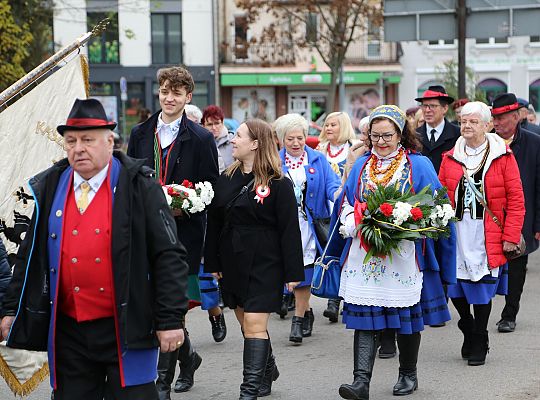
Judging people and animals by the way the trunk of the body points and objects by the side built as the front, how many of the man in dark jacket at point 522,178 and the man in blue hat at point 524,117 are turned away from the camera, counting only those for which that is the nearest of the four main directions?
0

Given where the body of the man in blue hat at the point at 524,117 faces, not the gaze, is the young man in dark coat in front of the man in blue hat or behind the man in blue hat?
in front

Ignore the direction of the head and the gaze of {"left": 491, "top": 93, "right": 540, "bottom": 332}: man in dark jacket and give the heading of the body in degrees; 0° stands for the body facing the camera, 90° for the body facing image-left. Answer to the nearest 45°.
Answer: approximately 45°

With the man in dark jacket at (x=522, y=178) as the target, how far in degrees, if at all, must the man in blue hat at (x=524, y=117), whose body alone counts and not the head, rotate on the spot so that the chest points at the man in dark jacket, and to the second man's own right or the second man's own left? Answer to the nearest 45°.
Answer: approximately 45° to the second man's own left

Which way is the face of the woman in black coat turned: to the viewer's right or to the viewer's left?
to the viewer's left

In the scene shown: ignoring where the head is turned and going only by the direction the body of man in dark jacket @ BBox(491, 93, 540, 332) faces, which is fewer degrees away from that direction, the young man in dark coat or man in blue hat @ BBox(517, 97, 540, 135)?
the young man in dark coat

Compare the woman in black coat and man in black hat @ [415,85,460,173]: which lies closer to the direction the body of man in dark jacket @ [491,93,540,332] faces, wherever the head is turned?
the woman in black coat

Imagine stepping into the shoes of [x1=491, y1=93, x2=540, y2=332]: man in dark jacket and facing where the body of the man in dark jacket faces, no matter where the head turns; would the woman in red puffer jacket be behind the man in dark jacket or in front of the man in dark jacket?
in front
